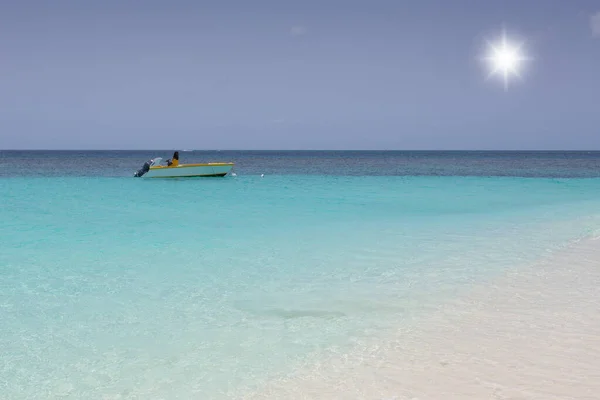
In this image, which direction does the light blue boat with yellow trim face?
to the viewer's right
